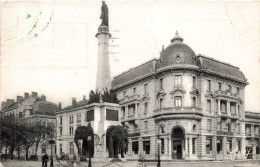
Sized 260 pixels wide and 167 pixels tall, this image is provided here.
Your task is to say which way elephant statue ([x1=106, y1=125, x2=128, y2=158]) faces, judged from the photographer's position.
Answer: facing the viewer and to the right of the viewer

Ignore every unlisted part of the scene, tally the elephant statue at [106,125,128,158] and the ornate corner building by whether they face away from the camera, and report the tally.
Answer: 0

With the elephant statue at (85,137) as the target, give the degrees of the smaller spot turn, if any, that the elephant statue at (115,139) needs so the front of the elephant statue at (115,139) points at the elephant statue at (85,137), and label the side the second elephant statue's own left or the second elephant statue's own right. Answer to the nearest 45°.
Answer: approximately 135° to the second elephant statue's own right

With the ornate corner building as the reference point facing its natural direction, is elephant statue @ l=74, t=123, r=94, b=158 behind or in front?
in front

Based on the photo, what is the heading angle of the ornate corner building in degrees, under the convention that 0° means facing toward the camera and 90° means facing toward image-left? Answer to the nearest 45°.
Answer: approximately 0°
